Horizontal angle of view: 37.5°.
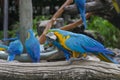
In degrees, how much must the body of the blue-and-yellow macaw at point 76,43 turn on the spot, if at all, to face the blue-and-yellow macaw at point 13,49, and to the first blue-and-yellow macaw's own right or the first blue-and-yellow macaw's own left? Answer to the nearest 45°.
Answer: approximately 45° to the first blue-and-yellow macaw's own right

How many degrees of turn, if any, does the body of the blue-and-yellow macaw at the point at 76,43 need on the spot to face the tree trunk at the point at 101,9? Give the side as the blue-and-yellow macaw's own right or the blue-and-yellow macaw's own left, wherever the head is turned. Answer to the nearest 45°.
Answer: approximately 90° to the blue-and-yellow macaw's own right

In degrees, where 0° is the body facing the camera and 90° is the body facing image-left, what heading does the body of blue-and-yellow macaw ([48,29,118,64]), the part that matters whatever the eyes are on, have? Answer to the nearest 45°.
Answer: approximately 90°

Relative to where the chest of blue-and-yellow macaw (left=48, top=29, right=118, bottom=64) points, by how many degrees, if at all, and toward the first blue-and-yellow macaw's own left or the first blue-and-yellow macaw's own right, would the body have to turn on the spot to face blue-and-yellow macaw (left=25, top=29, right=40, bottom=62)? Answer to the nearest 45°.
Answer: approximately 45° to the first blue-and-yellow macaw's own right
